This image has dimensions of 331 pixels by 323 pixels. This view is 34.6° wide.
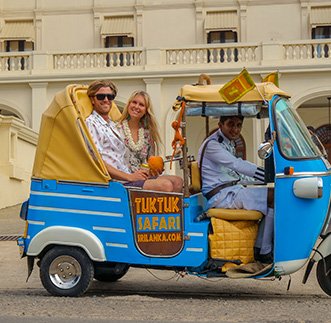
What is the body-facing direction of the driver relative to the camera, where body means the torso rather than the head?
to the viewer's right

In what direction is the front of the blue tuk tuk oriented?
to the viewer's right
